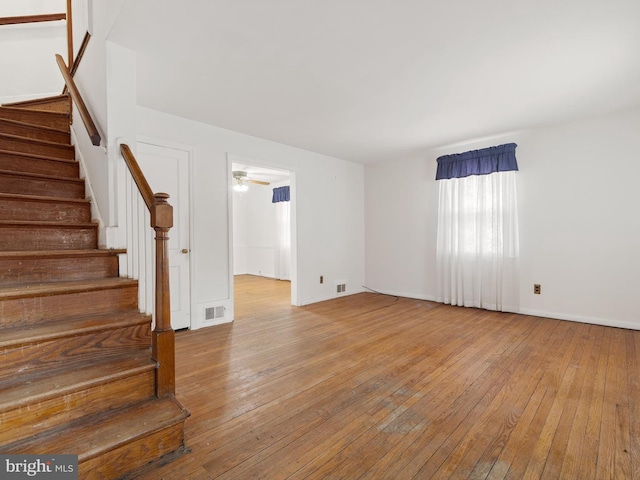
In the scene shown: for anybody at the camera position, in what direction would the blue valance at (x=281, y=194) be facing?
facing the viewer and to the left of the viewer

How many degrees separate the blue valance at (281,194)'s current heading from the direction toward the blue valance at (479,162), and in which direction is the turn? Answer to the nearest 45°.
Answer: approximately 90° to its left

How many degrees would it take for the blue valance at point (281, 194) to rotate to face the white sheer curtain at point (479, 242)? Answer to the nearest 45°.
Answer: approximately 90° to its left

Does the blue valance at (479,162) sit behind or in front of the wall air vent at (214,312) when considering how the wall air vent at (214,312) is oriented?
in front

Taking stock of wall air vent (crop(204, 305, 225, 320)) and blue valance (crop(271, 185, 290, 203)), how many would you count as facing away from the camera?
0

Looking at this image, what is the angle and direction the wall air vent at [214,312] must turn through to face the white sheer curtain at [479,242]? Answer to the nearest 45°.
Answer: approximately 45° to its left

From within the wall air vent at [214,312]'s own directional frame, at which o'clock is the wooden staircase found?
The wooden staircase is roughly at 2 o'clock from the wall air vent.

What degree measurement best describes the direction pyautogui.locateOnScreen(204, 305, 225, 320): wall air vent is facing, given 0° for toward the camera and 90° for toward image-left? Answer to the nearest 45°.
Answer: approximately 315°

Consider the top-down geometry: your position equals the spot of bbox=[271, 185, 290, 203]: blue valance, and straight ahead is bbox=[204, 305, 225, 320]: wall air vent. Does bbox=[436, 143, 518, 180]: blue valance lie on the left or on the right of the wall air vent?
left

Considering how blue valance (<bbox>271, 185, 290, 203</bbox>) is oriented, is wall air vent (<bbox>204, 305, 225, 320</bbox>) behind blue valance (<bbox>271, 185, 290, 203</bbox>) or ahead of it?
ahead

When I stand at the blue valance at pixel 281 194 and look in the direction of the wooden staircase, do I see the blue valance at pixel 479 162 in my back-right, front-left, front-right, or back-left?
front-left
